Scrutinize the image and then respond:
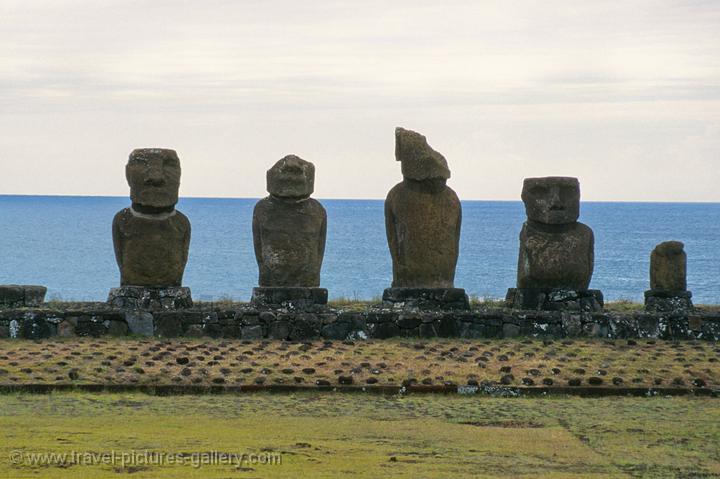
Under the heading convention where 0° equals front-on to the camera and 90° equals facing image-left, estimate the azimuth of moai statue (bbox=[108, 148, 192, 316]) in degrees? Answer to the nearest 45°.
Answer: approximately 0°

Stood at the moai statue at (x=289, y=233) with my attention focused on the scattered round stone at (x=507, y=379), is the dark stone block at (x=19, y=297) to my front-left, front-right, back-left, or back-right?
back-right

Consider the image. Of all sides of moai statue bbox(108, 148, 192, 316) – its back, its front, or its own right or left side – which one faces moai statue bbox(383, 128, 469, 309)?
left

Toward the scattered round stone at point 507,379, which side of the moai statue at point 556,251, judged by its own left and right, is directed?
front

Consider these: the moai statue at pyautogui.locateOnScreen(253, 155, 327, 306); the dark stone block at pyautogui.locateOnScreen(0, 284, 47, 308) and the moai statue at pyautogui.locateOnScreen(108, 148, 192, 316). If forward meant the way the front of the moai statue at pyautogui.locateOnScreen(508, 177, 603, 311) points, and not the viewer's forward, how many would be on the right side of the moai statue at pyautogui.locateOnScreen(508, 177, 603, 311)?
3

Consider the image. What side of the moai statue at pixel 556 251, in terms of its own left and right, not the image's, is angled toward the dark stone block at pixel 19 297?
right

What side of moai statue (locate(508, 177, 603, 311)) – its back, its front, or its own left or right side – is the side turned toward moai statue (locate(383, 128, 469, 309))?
right
